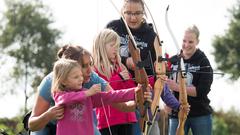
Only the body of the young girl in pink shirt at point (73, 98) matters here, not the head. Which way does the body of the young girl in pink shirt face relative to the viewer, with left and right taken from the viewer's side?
facing the viewer and to the right of the viewer

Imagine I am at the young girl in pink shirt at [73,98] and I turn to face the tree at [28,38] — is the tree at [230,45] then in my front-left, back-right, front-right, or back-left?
front-right

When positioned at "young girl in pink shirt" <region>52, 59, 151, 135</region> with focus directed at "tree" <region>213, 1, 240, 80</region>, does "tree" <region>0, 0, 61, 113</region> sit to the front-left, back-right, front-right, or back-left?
front-left

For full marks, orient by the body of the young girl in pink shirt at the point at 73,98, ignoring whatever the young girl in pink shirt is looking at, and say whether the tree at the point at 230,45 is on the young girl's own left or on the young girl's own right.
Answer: on the young girl's own left
